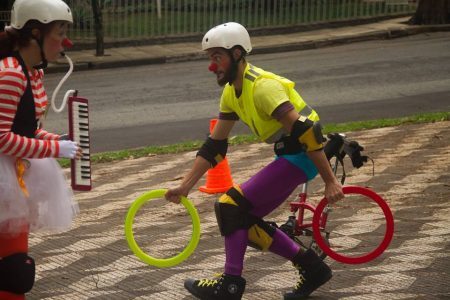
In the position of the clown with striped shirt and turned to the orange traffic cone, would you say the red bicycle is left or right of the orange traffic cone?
right

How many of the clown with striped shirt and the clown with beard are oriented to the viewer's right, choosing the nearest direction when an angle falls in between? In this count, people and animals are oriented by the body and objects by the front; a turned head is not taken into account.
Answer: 1

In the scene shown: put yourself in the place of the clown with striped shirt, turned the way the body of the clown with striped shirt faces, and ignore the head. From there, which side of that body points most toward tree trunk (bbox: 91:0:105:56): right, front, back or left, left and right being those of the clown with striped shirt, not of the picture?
left

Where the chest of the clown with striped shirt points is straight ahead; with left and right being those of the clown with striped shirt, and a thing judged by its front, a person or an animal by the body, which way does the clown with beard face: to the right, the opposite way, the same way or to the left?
the opposite way

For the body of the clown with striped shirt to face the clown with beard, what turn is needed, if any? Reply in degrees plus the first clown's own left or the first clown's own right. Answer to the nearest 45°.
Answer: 0° — they already face them

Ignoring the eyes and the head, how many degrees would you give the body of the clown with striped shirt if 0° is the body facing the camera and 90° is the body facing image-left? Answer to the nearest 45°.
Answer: approximately 270°

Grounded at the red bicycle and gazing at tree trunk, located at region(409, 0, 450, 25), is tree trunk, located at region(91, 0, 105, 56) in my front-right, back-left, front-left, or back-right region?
front-left

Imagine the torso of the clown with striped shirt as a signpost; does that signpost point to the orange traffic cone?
no

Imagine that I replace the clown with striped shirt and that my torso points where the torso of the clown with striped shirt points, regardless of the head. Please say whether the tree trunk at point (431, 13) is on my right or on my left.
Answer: on my left

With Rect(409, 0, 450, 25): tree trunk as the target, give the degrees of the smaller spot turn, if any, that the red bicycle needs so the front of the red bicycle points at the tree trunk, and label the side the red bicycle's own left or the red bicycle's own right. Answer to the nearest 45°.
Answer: approximately 135° to the red bicycle's own left

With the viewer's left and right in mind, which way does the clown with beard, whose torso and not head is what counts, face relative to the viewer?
facing to the left of the viewer

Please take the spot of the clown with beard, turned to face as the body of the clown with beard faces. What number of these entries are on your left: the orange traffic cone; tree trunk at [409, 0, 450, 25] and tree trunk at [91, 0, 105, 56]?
0

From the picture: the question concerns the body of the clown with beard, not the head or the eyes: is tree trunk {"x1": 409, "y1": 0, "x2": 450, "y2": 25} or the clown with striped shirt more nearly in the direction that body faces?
the clown with striped shirt

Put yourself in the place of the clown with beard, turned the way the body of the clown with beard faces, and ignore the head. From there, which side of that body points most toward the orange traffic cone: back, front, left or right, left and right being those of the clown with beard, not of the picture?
right
